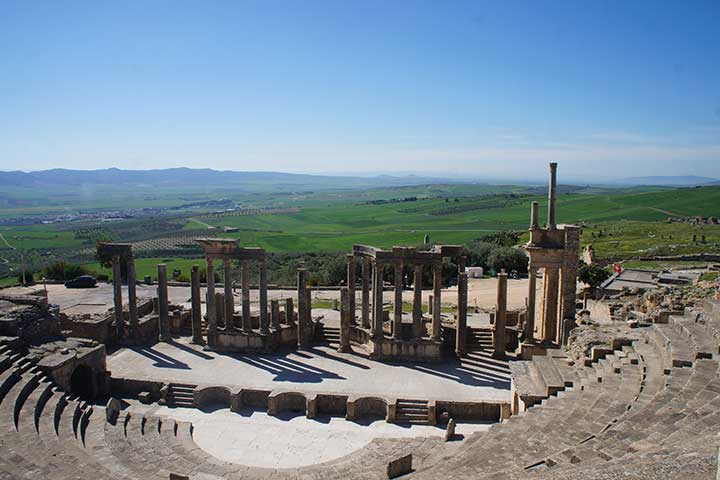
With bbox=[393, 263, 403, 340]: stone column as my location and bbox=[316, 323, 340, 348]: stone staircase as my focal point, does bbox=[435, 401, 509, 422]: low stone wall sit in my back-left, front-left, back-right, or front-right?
back-left

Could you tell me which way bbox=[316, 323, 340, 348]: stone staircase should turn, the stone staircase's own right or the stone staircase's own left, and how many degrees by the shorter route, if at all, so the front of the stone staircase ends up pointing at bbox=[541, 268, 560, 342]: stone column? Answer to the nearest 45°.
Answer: approximately 45° to the stone staircase's own left

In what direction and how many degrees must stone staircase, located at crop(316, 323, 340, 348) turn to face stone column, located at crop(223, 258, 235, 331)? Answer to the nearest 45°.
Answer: approximately 90° to its right

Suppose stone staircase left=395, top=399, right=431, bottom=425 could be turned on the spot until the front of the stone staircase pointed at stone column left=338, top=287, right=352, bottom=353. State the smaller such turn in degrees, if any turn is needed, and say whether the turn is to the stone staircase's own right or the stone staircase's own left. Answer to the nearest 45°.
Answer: approximately 135° to the stone staircase's own right

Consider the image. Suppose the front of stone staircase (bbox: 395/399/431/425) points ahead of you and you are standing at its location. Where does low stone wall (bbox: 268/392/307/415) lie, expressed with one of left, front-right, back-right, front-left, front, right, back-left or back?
right

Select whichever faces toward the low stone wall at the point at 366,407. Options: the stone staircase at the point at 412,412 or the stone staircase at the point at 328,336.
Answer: the stone staircase at the point at 328,336

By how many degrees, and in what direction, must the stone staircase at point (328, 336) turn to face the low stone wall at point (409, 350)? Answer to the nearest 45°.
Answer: approximately 45° to its left

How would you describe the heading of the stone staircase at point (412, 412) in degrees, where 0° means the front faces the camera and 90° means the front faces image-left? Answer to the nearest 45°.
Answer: approximately 0°

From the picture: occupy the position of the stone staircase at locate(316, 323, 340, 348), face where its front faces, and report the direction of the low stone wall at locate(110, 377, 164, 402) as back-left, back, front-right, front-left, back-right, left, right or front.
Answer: front-right

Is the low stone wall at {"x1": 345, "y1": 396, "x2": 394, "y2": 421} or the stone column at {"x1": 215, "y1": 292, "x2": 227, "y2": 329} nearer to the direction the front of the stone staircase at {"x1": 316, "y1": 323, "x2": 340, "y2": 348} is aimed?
the low stone wall

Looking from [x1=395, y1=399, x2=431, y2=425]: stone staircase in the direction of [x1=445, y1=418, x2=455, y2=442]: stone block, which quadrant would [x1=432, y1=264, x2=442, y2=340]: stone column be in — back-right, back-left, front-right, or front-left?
back-left

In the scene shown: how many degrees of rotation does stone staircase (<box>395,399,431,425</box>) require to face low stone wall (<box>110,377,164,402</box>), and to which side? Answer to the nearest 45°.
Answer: approximately 90° to its right

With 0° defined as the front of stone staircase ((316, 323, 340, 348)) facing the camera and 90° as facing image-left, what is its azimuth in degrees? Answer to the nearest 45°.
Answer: approximately 0°

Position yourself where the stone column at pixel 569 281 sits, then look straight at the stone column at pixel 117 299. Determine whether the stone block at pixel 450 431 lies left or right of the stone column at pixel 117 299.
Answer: left

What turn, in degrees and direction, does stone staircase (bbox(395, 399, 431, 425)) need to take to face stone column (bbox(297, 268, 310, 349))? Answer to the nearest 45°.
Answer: approximately 135° to its right
